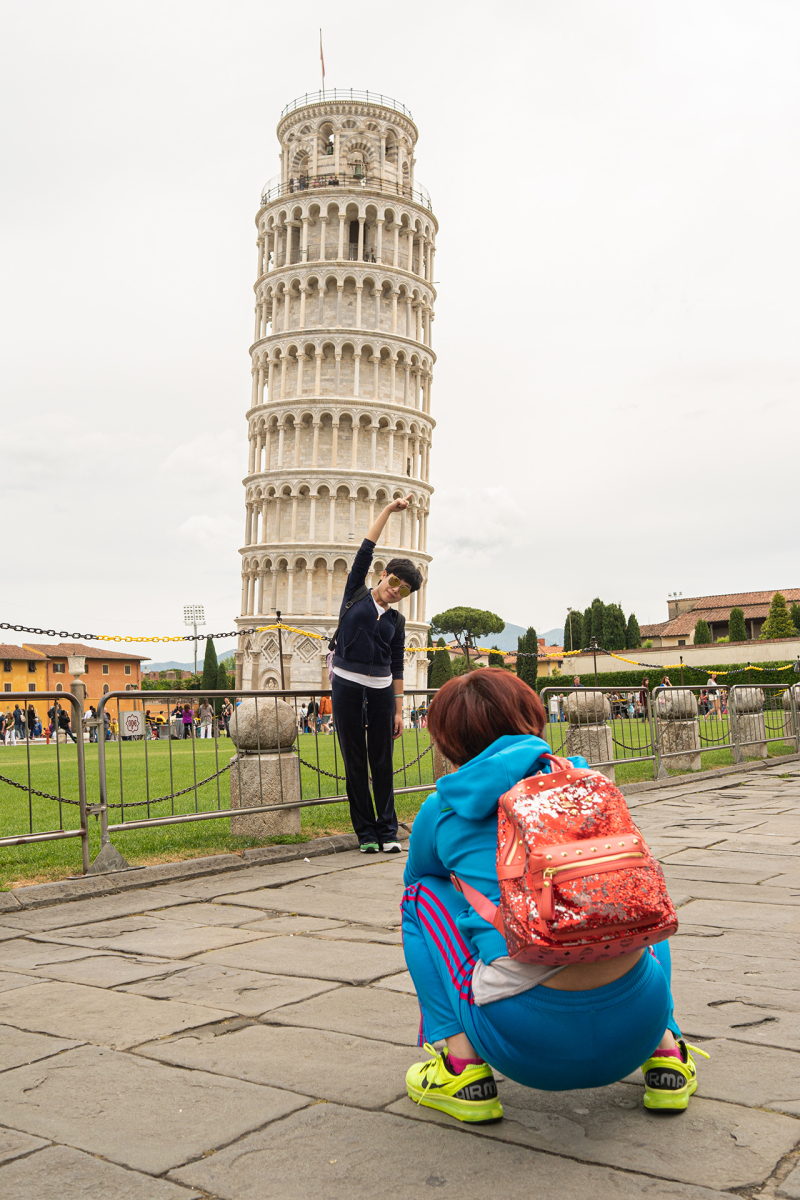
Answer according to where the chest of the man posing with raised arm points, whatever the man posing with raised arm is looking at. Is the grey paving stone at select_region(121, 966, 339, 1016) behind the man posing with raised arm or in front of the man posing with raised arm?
in front

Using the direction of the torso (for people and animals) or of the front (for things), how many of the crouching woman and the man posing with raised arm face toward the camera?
1

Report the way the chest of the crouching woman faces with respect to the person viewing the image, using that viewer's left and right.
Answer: facing away from the viewer and to the left of the viewer

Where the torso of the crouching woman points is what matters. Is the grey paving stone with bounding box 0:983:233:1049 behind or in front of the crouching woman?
in front

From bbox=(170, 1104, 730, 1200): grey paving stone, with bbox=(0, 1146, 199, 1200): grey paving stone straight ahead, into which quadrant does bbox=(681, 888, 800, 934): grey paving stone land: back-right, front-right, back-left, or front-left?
back-right

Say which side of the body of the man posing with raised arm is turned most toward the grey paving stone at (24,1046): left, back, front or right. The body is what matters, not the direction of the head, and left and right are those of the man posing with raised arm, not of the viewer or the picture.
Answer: front

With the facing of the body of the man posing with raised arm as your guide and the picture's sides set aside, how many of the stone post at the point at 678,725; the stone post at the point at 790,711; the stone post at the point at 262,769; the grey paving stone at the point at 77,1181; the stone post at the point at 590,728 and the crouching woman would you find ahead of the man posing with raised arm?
2

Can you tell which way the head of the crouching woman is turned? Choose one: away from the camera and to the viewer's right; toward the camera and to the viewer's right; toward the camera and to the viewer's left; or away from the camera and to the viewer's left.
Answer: away from the camera and to the viewer's left

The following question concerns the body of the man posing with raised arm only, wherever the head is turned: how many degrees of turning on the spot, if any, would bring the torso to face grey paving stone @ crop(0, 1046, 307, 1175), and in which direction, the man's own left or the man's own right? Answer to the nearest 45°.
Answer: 0° — they already face it

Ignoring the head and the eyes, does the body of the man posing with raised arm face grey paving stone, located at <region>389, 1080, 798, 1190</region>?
yes

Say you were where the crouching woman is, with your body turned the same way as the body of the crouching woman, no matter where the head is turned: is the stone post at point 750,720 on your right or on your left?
on your right

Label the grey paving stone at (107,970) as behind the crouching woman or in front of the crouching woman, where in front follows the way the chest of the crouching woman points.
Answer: in front

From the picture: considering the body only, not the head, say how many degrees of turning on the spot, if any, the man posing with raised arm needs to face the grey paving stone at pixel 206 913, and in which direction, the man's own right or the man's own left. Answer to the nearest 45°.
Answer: approximately 45° to the man's own right
